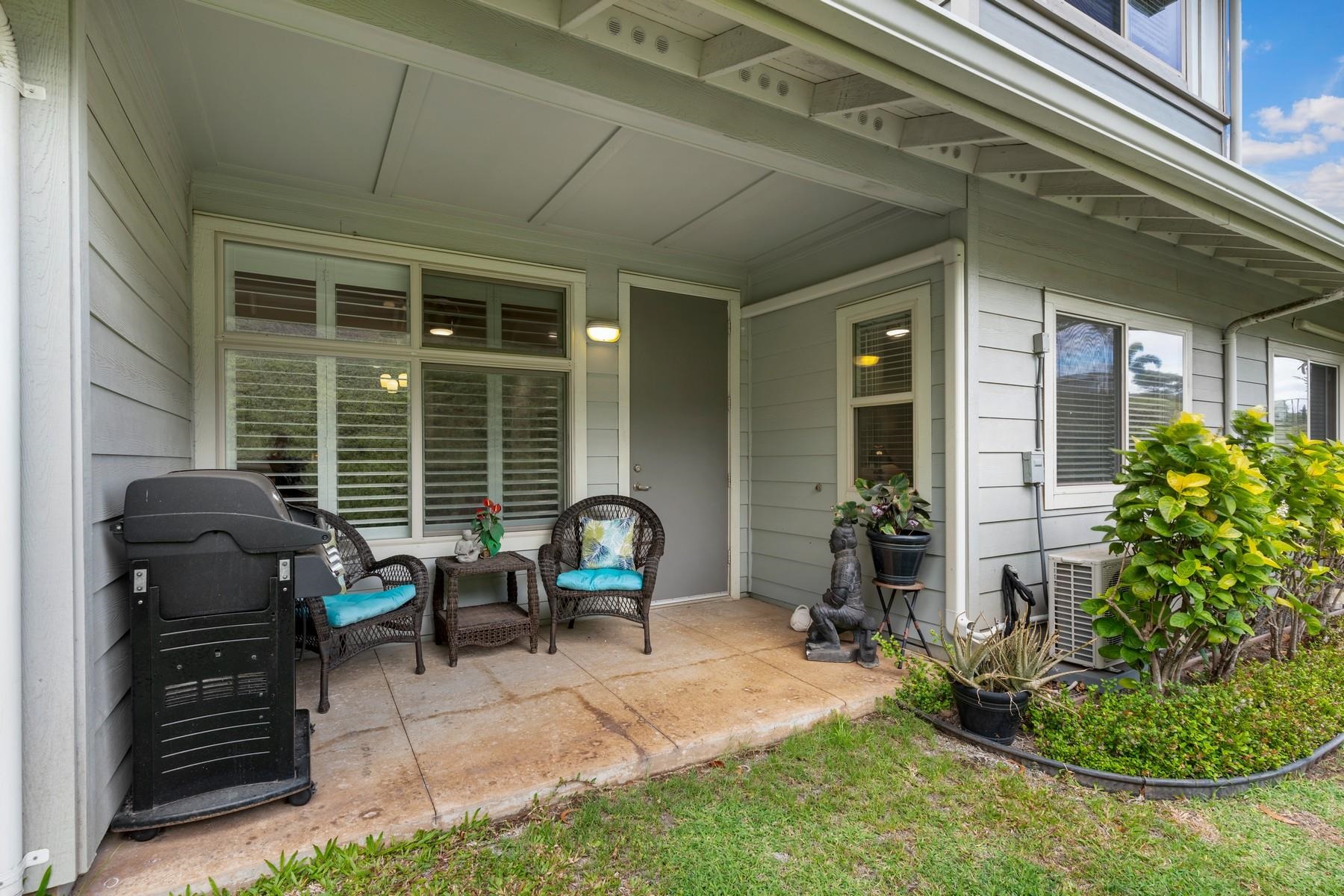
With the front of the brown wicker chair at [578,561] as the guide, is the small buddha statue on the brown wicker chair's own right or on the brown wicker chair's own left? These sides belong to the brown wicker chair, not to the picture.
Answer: on the brown wicker chair's own right

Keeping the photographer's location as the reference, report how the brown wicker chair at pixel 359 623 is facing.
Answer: facing the viewer and to the right of the viewer

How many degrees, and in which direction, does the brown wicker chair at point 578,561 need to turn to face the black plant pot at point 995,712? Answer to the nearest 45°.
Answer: approximately 45° to its left

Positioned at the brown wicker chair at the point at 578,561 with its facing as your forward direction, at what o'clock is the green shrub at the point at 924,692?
The green shrub is roughly at 10 o'clock from the brown wicker chair.

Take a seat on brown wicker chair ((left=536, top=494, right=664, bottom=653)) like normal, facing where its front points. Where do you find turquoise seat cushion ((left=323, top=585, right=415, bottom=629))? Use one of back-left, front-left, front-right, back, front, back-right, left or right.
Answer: front-right
